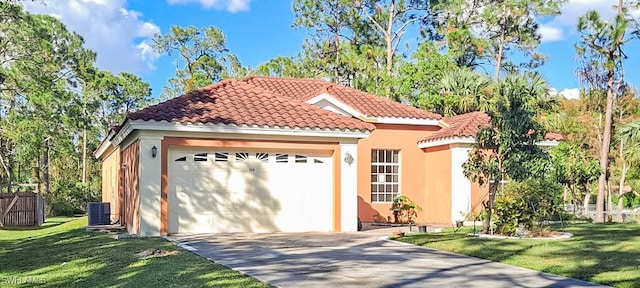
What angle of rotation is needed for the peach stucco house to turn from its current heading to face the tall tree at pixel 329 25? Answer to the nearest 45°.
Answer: approximately 180°

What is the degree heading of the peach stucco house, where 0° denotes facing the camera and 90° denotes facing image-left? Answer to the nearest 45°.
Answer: approximately 0°

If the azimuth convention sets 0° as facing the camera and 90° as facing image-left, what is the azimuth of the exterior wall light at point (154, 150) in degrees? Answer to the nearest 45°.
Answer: approximately 0°

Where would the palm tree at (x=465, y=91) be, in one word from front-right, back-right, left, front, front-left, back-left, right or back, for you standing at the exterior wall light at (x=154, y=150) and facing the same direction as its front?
back-left

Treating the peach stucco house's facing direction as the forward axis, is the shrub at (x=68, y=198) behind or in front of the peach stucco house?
behind

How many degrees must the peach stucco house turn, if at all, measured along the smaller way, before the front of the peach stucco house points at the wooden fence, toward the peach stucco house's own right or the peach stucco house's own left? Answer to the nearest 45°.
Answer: approximately 135° to the peach stucco house's own right
